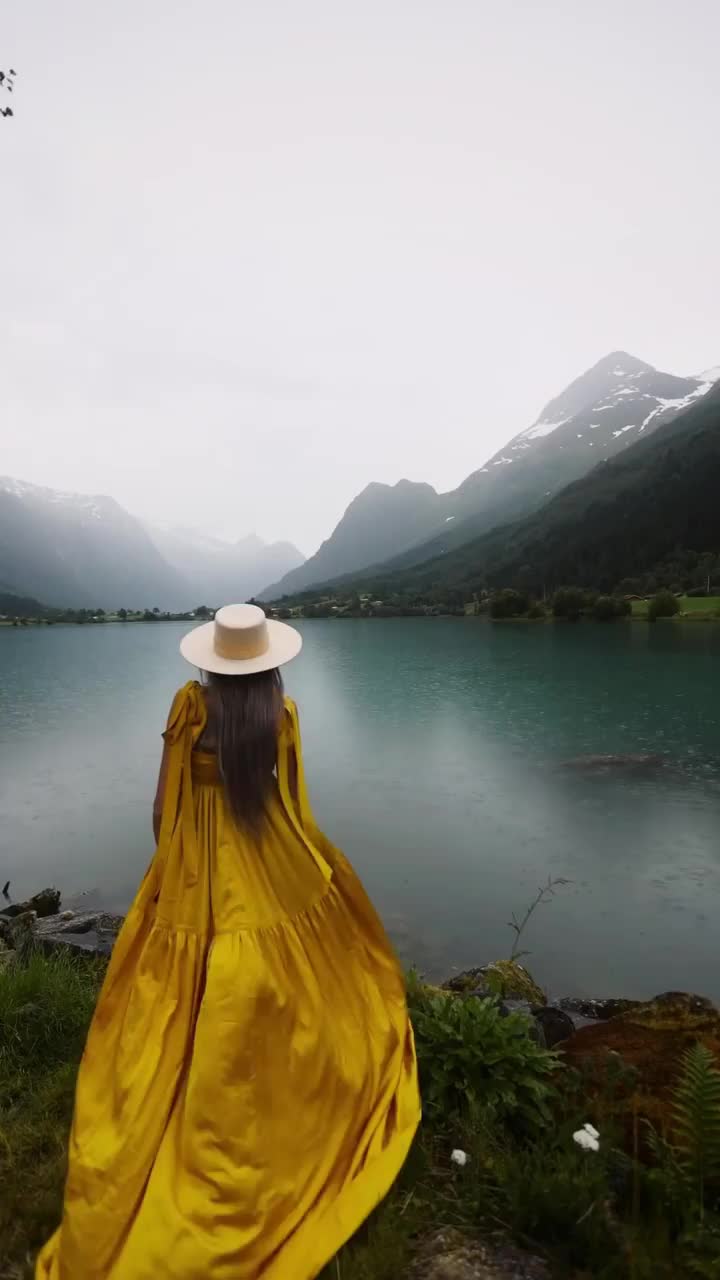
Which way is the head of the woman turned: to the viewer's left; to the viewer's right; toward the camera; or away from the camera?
away from the camera

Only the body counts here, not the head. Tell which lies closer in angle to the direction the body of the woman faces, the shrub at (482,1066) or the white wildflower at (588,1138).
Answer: the shrub

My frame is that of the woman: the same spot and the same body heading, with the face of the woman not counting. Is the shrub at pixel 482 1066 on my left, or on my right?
on my right

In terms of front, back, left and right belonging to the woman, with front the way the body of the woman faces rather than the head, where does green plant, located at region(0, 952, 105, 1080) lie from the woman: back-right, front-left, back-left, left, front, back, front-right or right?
front-left

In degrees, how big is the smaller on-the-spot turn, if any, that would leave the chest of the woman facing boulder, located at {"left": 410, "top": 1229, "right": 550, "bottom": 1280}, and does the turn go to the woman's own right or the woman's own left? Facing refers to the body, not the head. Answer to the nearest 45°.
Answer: approximately 135° to the woman's own right

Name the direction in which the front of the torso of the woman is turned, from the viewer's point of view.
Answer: away from the camera

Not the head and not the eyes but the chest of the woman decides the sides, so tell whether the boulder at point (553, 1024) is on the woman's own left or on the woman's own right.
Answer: on the woman's own right

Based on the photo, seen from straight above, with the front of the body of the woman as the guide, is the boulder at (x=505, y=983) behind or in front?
in front

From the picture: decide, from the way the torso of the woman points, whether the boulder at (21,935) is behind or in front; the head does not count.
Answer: in front

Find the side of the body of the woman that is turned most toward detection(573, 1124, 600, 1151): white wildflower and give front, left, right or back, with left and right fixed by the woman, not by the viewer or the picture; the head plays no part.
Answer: right

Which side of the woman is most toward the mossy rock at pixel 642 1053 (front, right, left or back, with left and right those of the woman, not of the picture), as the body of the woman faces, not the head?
right
